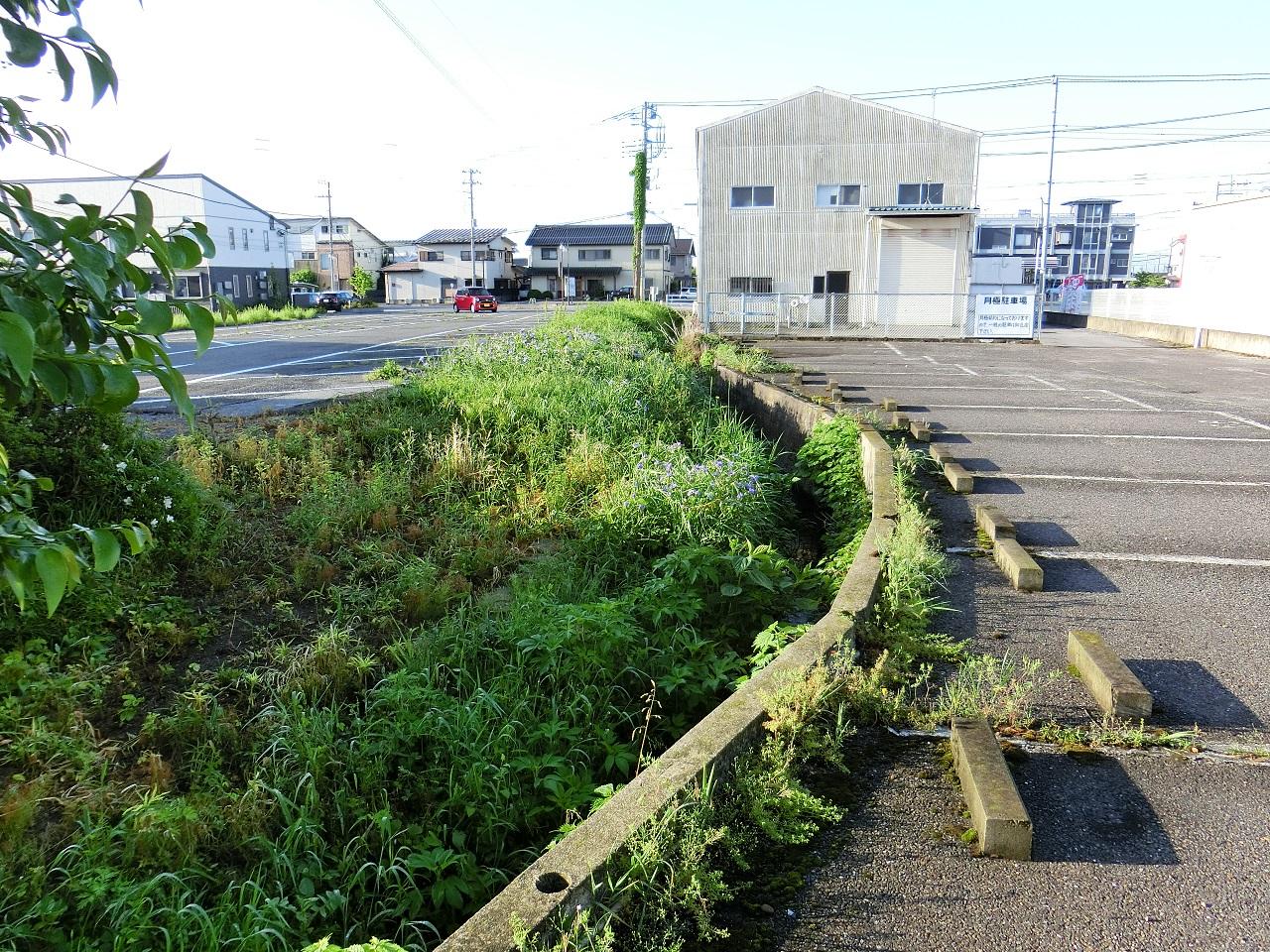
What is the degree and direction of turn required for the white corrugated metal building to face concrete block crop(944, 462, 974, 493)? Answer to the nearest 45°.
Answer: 0° — it already faces it

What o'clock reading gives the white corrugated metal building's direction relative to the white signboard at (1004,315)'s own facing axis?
The white corrugated metal building is roughly at 4 o'clock from the white signboard.

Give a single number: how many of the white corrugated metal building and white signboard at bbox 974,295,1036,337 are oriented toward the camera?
2

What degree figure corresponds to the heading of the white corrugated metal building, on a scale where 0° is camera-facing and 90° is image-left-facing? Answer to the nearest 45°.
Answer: approximately 0°

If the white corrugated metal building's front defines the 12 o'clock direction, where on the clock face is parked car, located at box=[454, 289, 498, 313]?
The parked car is roughly at 4 o'clock from the white corrugated metal building.

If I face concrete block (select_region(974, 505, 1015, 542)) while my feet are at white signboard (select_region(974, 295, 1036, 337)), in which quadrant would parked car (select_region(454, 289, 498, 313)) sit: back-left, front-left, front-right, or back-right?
back-right

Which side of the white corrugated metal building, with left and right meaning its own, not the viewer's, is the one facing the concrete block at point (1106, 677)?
front

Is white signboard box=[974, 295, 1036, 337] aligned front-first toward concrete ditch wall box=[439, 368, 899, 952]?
yes

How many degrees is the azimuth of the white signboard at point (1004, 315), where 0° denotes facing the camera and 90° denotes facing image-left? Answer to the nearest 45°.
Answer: approximately 0°

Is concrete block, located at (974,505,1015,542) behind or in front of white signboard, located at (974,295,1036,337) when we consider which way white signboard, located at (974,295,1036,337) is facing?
in front

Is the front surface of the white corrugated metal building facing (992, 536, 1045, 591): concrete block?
yes

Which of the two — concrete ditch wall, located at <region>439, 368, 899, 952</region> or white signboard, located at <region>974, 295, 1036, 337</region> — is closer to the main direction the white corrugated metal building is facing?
the concrete ditch wall

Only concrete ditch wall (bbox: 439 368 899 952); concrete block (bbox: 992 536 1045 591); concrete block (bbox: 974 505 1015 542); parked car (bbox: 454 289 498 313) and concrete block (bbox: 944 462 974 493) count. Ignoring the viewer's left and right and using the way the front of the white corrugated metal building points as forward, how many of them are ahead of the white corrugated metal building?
4

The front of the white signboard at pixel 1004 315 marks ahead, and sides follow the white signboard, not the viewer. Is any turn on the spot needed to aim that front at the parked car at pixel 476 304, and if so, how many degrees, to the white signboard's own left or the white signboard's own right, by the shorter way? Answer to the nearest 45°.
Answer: approximately 135° to the white signboard's own right

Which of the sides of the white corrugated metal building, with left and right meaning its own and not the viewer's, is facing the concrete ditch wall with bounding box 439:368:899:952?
front
